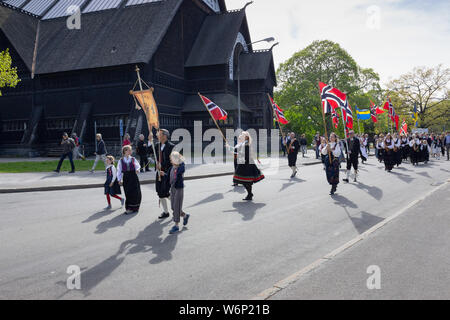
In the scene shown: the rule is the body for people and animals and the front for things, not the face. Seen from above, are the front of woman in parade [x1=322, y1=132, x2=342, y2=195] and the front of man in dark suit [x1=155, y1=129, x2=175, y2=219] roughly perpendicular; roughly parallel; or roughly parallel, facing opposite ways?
roughly parallel

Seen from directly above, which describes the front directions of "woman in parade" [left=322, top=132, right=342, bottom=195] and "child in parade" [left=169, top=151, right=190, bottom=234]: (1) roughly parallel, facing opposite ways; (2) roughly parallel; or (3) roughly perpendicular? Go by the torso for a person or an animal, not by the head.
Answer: roughly parallel

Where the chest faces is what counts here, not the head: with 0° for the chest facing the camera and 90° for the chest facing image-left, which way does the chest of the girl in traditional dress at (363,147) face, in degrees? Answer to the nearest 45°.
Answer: approximately 45°

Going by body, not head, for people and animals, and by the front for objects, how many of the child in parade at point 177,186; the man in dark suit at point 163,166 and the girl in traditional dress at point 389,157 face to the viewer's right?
0

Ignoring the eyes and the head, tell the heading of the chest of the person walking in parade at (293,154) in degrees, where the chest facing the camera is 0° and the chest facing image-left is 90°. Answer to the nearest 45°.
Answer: approximately 45°

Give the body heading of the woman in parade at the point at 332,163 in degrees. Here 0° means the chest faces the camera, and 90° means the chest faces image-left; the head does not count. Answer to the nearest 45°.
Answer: approximately 45°

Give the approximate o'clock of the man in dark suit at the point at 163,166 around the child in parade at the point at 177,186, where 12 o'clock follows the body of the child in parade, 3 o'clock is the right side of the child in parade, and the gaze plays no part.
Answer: The man in dark suit is roughly at 4 o'clock from the child in parade.

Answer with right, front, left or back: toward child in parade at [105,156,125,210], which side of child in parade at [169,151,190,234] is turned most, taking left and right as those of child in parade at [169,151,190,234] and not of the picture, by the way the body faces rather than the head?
right

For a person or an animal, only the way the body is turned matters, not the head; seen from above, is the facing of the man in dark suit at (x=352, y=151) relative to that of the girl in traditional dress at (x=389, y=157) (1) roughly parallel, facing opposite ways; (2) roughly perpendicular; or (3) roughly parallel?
roughly parallel

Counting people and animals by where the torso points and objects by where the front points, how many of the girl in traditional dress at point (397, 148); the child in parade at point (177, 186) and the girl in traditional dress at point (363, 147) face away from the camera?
0

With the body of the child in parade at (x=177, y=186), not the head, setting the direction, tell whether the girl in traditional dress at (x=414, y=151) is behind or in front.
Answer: behind

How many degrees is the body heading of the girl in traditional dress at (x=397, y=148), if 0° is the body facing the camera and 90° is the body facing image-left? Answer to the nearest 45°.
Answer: approximately 45°

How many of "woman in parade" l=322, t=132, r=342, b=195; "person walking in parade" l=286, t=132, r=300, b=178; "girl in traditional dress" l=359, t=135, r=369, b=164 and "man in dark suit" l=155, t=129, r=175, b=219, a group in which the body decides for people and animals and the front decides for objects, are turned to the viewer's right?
0
